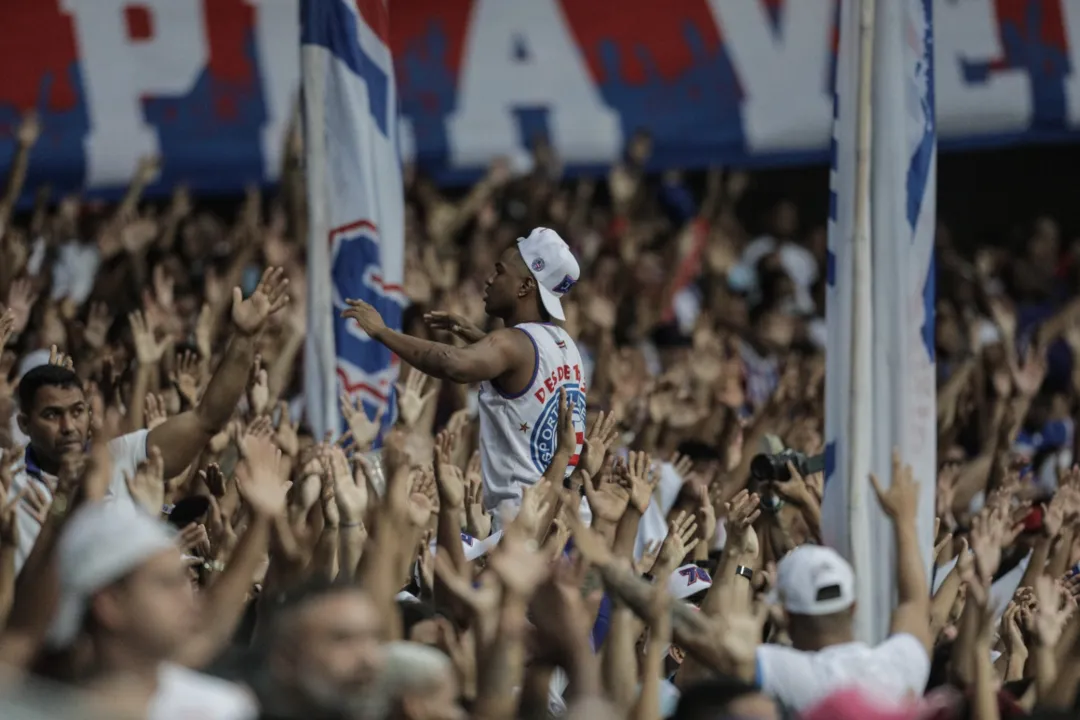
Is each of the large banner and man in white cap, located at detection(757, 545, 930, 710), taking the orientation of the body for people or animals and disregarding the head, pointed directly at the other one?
yes

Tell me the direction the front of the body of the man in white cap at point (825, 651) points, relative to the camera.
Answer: away from the camera

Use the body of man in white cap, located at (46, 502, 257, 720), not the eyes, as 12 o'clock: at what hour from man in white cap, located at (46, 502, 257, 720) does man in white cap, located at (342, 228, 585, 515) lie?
man in white cap, located at (342, 228, 585, 515) is roughly at 10 o'clock from man in white cap, located at (46, 502, 257, 720).

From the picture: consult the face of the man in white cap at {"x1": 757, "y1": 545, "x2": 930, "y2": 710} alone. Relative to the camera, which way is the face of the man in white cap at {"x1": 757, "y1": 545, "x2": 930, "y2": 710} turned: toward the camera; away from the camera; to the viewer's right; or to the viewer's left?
away from the camera

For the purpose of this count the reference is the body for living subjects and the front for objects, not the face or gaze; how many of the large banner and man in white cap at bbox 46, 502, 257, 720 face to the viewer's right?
1

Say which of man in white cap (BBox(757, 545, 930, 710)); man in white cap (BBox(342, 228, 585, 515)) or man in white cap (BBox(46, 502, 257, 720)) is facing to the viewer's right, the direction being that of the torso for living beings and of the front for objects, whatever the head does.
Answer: man in white cap (BBox(46, 502, 257, 720))

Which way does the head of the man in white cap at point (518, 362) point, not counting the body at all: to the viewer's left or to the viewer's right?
to the viewer's left

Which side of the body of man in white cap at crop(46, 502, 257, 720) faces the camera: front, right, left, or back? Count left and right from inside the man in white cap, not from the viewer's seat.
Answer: right

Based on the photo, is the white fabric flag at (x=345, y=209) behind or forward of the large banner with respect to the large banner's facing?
forward
